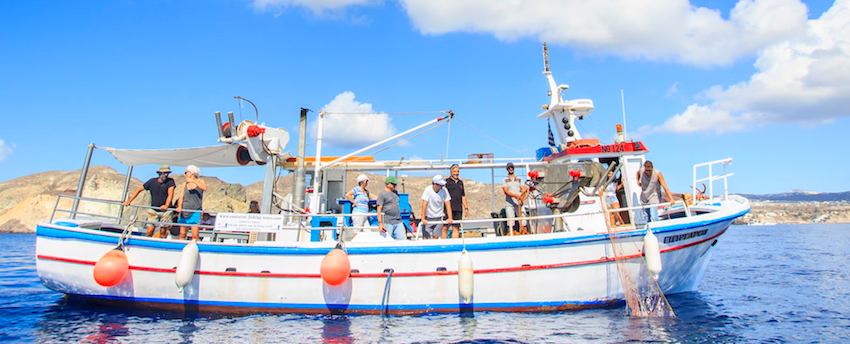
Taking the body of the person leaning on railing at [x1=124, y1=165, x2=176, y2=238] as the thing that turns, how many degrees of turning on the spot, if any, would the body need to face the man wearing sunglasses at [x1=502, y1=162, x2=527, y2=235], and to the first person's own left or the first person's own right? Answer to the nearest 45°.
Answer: approximately 45° to the first person's own left

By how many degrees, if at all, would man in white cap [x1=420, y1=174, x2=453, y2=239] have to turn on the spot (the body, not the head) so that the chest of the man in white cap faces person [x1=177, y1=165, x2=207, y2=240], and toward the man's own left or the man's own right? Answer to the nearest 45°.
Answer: approximately 90° to the man's own right

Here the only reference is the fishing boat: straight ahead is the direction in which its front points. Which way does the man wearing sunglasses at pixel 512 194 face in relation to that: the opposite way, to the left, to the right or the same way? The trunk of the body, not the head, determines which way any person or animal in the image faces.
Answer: to the right

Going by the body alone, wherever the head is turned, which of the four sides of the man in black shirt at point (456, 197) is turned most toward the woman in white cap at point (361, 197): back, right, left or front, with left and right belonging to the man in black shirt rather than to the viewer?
right

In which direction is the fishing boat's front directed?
to the viewer's right

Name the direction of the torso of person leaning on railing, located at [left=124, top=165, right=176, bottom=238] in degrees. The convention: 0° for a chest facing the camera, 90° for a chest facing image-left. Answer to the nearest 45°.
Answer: approximately 0°

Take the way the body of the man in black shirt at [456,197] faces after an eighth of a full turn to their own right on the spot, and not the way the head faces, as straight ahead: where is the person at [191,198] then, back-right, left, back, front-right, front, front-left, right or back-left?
front-right

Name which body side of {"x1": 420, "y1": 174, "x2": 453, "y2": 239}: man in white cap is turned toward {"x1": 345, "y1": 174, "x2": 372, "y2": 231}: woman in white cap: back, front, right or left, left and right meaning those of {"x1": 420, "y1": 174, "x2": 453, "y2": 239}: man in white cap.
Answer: right
